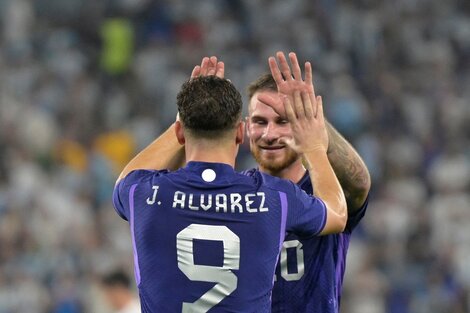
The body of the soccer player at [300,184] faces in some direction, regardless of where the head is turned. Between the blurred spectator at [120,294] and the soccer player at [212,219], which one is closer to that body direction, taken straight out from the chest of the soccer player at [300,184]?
the soccer player

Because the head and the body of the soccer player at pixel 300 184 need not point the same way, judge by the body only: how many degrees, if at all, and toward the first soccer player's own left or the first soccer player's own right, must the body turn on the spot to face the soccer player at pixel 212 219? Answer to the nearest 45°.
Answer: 0° — they already face them

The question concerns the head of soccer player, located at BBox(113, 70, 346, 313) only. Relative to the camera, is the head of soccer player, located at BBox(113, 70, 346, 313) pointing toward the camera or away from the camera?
away from the camera

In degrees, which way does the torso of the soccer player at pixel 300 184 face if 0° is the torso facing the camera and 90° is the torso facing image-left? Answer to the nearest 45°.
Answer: approximately 45°

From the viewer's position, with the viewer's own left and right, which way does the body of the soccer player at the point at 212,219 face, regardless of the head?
facing away from the viewer

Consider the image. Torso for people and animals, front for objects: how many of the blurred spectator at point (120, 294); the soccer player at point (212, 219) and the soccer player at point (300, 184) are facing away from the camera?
1

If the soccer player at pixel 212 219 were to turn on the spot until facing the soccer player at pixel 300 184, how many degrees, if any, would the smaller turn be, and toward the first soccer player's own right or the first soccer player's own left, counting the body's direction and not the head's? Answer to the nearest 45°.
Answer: approximately 45° to the first soccer player's own right
